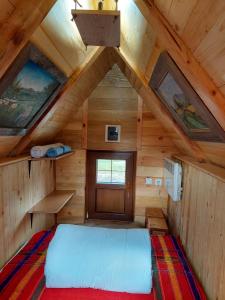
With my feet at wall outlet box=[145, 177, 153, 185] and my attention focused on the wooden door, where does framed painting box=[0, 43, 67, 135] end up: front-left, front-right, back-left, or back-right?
front-left

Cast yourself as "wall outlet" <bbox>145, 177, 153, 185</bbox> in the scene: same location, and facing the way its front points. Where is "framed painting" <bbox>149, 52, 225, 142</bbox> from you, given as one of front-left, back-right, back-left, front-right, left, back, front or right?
front

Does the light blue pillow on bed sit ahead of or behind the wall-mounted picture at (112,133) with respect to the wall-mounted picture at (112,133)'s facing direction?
ahead

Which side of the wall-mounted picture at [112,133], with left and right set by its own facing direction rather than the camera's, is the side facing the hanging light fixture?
front

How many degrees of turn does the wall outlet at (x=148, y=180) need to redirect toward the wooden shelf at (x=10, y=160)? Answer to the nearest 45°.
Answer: approximately 45° to its right

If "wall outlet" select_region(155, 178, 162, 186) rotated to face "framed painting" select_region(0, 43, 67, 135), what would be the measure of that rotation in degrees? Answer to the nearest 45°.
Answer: approximately 45° to its right

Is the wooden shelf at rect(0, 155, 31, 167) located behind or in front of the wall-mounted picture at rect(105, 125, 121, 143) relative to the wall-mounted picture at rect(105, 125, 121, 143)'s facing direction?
in front

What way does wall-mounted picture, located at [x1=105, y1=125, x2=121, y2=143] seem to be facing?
toward the camera

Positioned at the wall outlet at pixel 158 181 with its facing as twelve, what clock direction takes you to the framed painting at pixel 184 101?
The framed painting is roughly at 12 o'clock from the wall outlet.

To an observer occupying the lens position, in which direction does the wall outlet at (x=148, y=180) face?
facing the viewer

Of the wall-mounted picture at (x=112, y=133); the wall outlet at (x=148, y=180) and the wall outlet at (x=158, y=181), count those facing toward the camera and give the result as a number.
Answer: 3
